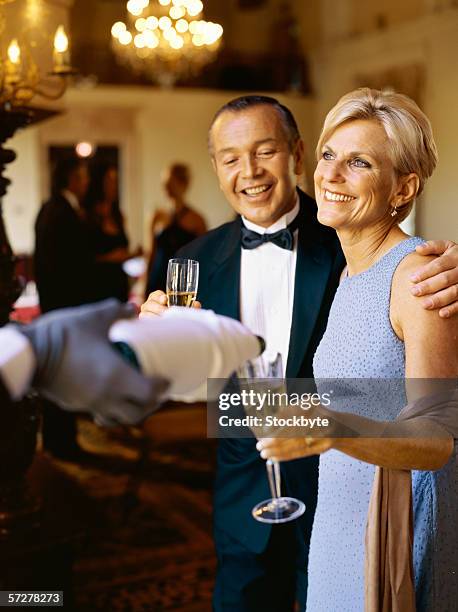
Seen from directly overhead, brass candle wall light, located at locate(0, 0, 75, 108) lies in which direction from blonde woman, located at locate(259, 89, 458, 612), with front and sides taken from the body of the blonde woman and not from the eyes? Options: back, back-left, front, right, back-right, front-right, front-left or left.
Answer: right

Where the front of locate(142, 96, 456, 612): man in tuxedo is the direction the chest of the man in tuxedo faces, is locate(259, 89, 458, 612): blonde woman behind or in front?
in front

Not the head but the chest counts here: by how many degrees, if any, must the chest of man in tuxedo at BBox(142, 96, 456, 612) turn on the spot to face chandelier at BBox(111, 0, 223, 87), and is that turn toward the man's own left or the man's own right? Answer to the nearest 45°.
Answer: approximately 180°

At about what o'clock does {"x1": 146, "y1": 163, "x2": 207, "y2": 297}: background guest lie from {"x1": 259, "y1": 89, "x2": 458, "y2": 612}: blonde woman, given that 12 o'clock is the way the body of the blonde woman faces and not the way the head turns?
The background guest is roughly at 4 o'clock from the blonde woman.

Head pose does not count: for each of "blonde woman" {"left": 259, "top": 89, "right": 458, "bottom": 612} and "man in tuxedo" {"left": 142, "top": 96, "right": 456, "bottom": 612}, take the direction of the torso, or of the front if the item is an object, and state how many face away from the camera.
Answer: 0

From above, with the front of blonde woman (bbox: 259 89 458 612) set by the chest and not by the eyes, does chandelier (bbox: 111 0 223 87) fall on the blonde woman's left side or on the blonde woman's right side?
on the blonde woman's right side

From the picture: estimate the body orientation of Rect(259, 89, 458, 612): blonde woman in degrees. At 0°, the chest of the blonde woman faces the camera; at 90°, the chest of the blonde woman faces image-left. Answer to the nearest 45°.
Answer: approximately 45°

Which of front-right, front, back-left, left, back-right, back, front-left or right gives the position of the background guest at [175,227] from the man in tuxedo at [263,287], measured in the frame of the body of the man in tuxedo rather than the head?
back

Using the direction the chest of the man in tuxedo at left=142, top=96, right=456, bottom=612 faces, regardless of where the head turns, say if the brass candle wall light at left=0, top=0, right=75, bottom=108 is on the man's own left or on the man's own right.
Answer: on the man's own right

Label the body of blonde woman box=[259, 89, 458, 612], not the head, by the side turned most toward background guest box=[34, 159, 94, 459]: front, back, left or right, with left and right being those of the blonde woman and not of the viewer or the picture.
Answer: right

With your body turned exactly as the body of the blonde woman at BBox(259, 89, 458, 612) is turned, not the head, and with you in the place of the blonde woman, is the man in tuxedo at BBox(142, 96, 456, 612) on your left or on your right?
on your right

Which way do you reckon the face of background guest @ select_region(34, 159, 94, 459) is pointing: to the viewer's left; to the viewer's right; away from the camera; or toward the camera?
to the viewer's right
